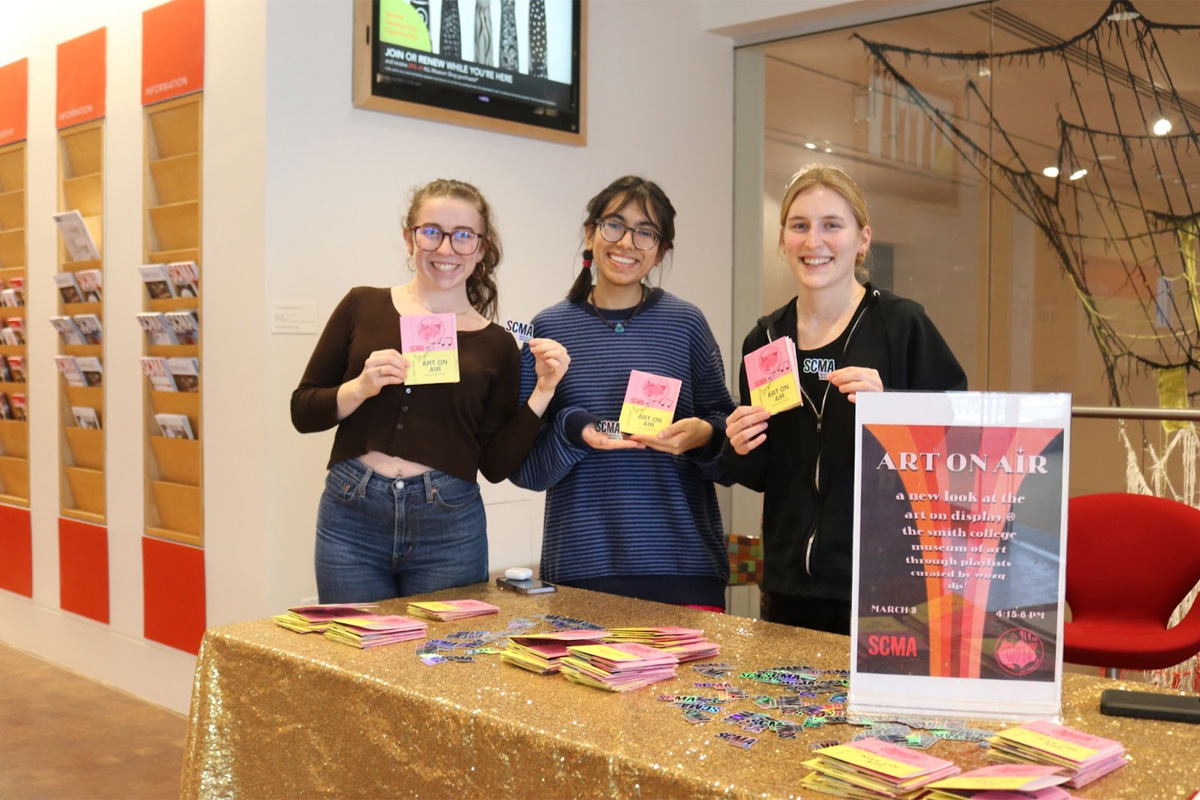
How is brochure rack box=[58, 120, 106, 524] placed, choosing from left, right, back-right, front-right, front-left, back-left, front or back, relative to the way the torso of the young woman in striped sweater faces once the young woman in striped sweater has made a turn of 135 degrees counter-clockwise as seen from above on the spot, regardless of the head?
left

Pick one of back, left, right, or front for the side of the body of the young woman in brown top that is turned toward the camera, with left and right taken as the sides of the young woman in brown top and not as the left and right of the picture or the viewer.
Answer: front

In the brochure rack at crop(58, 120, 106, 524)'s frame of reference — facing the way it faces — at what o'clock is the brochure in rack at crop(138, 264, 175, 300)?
The brochure in rack is roughly at 10 o'clock from the brochure rack.

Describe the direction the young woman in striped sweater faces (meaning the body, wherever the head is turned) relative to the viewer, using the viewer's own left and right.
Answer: facing the viewer

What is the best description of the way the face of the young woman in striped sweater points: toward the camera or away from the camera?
toward the camera

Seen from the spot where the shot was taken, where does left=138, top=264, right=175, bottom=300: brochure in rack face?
facing the viewer and to the left of the viewer

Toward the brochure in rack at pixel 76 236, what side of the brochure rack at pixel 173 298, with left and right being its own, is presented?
right

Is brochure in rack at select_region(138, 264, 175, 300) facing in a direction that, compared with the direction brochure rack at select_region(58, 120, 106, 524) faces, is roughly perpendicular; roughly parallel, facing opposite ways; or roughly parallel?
roughly parallel

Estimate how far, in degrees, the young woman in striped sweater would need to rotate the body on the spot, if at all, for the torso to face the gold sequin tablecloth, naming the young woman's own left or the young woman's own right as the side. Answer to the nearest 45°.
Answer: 0° — they already face it

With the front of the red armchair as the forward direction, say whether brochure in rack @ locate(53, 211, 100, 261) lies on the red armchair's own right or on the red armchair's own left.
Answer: on the red armchair's own right

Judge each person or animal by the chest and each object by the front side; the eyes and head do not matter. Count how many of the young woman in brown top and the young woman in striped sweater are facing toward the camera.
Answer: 2

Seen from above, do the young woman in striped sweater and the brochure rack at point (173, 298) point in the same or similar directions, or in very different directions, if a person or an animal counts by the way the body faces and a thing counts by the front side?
same or similar directions

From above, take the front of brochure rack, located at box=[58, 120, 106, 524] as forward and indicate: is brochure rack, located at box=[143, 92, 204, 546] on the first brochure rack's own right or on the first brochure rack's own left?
on the first brochure rack's own left

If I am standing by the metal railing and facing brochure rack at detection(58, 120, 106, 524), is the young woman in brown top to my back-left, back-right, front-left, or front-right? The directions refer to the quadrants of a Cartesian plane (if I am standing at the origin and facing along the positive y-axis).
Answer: front-left

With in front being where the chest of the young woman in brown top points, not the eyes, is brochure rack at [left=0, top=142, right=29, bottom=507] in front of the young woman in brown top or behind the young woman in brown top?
behind
